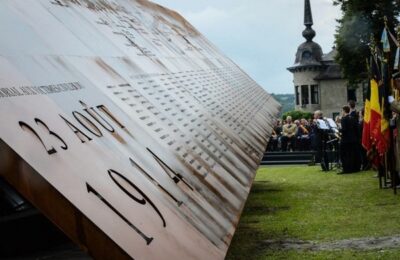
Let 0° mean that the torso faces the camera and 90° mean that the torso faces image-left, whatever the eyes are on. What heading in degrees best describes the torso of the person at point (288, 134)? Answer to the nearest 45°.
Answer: approximately 0°

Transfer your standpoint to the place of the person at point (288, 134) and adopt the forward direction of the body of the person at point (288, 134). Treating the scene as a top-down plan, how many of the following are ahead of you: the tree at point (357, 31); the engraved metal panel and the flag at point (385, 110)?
2

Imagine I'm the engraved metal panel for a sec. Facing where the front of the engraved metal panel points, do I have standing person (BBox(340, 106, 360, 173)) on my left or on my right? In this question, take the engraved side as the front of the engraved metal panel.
on my left

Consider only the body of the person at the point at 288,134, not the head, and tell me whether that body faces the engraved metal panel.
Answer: yes

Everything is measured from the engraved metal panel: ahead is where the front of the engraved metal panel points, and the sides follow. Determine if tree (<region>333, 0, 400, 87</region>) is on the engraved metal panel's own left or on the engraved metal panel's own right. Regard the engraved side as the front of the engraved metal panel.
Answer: on the engraved metal panel's own left

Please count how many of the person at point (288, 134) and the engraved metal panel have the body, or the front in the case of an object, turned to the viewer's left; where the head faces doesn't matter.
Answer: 0

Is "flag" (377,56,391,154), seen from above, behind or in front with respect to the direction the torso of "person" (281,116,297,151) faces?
in front

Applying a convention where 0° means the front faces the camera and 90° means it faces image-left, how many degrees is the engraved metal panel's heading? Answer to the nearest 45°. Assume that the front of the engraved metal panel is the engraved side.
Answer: approximately 315°

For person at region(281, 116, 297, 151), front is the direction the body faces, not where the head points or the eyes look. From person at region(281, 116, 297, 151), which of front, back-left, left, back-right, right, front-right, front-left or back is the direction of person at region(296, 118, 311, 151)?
left
